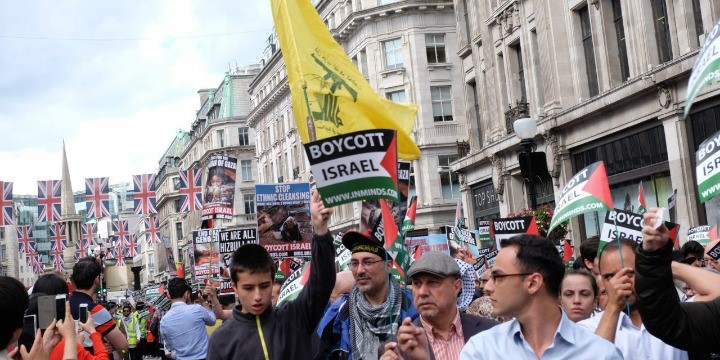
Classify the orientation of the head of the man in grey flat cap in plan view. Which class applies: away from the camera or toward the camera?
toward the camera

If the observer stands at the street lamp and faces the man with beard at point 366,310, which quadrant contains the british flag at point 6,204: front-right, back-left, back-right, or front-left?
back-right

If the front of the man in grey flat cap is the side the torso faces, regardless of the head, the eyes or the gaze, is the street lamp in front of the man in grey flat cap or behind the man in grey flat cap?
behind

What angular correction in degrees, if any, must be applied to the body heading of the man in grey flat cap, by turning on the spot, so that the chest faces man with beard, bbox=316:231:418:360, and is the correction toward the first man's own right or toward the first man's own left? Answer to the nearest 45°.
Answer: approximately 90° to the first man's own right

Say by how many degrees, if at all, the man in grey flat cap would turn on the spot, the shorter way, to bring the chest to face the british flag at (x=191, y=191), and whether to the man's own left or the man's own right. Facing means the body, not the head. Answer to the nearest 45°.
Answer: approximately 135° to the man's own right

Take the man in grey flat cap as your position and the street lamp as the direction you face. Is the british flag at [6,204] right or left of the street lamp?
left

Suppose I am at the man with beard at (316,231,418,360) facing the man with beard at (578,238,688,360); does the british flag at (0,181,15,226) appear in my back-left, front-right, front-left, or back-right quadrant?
back-left

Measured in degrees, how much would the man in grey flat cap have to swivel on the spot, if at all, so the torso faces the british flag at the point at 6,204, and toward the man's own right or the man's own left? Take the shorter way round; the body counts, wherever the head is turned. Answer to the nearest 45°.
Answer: approximately 90° to the man's own right

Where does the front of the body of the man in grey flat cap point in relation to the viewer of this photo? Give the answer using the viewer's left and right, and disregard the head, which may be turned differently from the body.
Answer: facing the viewer and to the left of the viewer

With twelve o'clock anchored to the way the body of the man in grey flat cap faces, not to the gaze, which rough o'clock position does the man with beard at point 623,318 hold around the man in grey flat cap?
The man with beard is roughly at 8 o'clock from the man in grey flat cap.

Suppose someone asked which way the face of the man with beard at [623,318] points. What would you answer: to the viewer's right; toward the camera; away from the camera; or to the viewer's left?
toward the camera
